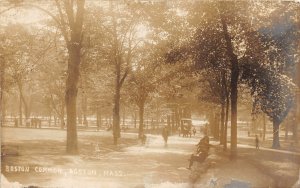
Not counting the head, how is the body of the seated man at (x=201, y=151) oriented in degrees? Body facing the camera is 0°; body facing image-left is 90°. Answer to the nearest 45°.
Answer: approximately 90°

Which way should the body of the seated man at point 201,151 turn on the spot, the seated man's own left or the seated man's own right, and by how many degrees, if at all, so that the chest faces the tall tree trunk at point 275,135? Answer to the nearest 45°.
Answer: approximately 135° to the seated man's own right

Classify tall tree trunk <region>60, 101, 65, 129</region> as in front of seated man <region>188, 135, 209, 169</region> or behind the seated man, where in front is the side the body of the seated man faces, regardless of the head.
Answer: in front

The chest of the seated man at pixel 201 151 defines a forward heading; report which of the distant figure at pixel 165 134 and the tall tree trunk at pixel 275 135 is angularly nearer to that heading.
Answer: the distant figure

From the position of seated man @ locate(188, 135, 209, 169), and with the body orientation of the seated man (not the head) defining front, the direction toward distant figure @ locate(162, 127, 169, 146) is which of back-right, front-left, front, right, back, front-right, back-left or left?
front-right
